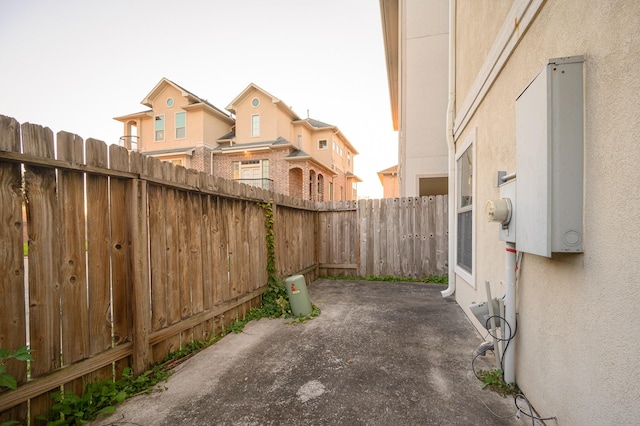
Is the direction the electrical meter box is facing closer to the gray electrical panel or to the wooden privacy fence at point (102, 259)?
the wooden privacy fence

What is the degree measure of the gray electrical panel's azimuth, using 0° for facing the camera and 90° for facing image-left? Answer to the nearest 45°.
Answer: approximately 45°

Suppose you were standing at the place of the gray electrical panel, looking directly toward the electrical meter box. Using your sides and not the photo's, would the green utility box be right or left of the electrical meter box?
left

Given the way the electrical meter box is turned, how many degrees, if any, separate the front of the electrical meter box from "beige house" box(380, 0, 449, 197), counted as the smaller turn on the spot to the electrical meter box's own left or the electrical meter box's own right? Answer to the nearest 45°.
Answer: approximately 135° to the electrical meter box's own right

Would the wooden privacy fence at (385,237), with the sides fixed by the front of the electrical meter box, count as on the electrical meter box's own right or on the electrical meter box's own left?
on the electrical meter box's own right

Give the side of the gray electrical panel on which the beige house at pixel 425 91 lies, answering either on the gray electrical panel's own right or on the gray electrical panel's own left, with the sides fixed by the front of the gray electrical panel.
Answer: on the gray electrical panel's own right
